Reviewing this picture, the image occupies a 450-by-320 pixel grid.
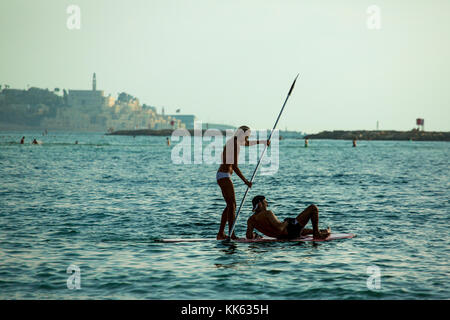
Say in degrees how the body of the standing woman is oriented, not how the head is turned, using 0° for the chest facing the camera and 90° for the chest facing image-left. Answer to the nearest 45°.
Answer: approximately 270°
